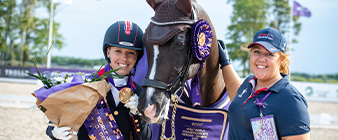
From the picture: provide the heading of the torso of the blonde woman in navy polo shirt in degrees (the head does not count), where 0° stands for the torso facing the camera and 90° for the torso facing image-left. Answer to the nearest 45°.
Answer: approximately 45°

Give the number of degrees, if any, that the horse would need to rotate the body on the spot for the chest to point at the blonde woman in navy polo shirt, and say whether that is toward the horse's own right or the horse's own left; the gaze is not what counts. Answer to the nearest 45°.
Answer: approximately 135° to the horse's own left

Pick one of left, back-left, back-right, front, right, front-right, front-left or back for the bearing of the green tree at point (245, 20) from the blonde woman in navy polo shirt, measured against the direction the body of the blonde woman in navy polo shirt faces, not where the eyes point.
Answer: back-right

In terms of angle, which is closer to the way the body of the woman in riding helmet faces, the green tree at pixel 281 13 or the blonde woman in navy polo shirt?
the blonde woman in navy polo shirt

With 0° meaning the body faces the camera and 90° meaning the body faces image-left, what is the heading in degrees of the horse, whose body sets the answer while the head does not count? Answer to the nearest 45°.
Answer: approximately 45°

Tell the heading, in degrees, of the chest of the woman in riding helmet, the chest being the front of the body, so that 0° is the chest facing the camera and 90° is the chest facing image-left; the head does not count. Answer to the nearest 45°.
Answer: approximately 0°

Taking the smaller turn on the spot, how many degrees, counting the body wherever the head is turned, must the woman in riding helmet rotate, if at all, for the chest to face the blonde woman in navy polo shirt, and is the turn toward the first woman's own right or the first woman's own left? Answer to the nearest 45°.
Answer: approximately 45° to the first woman's own left
